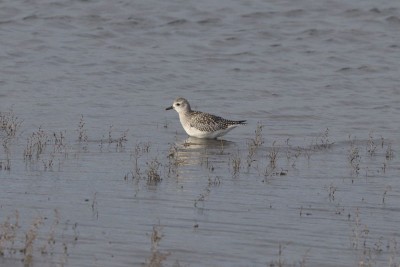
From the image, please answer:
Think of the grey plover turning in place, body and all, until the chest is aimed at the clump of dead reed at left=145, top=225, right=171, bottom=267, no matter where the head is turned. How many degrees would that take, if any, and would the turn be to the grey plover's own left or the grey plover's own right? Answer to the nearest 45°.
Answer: approximately 90° to the grey plover's own left

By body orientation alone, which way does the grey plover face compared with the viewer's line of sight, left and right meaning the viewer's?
facing to the left of the viewer
